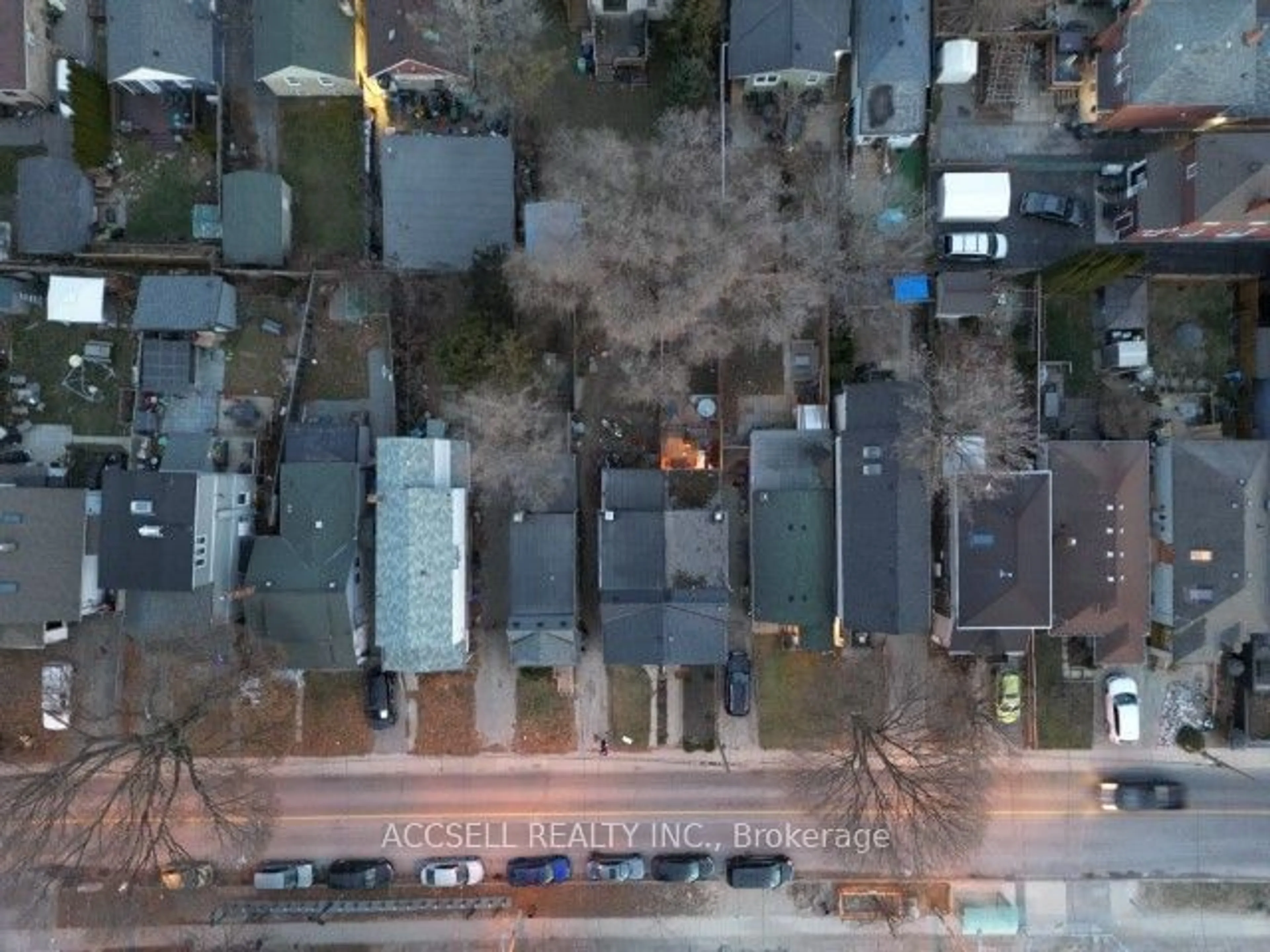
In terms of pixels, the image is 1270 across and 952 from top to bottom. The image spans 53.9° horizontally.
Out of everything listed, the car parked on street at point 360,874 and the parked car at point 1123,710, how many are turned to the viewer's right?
1

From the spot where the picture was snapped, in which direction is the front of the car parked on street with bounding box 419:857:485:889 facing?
facing to the right of the viewer

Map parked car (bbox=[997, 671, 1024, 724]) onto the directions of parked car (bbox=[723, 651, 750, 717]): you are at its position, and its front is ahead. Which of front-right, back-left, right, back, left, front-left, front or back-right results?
right

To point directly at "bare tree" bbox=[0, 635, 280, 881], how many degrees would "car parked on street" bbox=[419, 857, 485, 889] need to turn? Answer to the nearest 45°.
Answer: approximately 180°

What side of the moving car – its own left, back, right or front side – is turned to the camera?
left

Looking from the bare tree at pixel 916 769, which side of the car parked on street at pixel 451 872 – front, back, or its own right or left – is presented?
front

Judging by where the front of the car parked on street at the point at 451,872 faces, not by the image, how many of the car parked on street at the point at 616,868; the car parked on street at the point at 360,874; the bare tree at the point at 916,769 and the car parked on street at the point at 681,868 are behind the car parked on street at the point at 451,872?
1

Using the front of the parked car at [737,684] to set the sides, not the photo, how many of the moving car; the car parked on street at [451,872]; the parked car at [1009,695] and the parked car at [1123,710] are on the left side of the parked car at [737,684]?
1

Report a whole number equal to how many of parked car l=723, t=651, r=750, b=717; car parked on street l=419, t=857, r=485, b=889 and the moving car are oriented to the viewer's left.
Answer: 1

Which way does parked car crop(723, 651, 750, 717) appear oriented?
away from the camera

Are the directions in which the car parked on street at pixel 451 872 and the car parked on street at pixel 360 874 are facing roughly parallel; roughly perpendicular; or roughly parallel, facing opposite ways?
roughly parallel

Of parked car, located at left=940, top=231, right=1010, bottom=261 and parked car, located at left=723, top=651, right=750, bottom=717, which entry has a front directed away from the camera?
parked car, located at left=723, top=651, right=750, bottom=717
